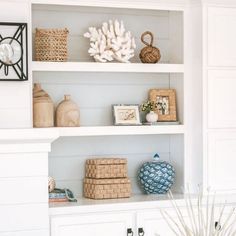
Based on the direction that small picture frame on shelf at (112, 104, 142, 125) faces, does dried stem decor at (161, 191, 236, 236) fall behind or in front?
in front

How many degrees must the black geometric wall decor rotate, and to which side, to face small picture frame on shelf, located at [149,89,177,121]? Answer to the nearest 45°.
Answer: approximately 90° to its left

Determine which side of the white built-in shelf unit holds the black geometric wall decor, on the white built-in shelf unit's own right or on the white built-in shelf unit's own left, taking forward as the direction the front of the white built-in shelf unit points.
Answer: on the white built-in shelf unit's own right

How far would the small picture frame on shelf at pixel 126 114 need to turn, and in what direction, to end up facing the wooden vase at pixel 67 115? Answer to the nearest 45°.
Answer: approximately 45° to its right

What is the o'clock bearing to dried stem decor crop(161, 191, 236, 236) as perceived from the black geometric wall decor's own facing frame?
The dried stem decor is roughly at 11 o'clock from the black geometric wall decor.
